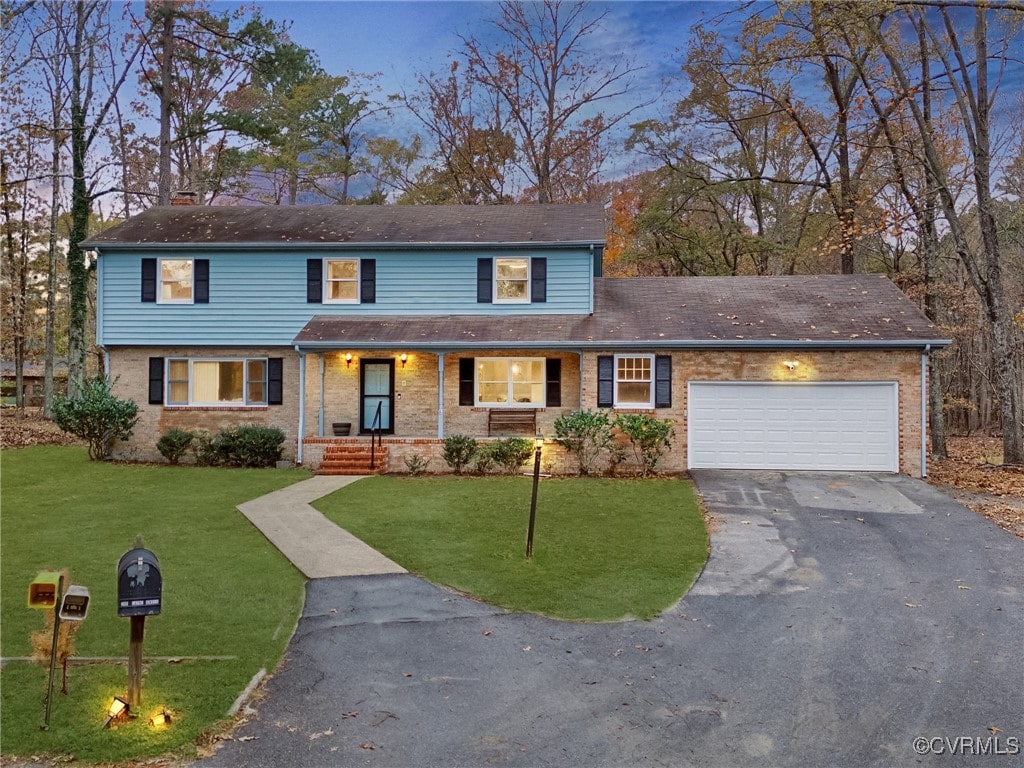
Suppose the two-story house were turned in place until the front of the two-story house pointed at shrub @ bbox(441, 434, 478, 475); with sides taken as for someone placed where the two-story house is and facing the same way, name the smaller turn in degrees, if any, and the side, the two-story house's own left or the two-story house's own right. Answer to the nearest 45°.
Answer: approximately 45° to the two-story house's own left

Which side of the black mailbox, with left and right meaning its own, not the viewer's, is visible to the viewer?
front

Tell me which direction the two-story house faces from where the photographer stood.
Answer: facing the viewer

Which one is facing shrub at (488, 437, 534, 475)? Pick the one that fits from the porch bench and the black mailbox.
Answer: the porch bench

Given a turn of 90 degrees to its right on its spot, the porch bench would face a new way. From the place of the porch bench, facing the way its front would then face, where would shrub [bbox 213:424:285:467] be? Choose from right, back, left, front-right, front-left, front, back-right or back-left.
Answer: front

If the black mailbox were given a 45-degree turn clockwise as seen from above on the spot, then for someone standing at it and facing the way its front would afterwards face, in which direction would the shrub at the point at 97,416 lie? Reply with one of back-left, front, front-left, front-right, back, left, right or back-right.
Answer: back-right

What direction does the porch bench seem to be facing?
toward the camera

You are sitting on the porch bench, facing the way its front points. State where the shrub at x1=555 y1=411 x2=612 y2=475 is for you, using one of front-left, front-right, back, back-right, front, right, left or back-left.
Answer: front-left

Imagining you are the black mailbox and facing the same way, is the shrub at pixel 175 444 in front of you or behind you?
behind

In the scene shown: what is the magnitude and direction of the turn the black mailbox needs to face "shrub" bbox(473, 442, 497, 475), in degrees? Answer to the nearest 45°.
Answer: approximately 135° to its left

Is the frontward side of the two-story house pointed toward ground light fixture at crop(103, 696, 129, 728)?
yes

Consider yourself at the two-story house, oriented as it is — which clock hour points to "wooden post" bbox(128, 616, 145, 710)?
The wooden post is roughly at 12 o'clock from the two-story house.

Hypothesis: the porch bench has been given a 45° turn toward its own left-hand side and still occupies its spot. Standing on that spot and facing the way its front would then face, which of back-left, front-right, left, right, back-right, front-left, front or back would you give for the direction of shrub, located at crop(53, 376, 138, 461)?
back-right

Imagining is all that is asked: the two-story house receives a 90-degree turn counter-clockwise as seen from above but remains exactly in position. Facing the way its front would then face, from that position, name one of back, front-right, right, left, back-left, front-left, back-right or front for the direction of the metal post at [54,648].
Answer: right
